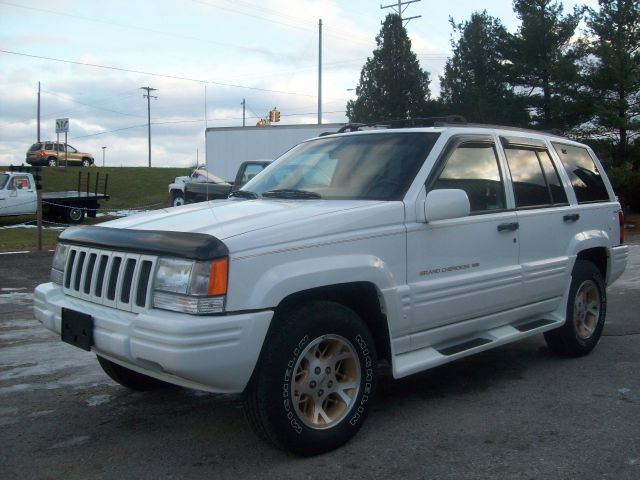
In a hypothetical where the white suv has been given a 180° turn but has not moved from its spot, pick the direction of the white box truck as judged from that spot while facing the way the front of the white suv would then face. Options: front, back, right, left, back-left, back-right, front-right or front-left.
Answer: front-left

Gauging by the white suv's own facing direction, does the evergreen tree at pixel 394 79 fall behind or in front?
behind

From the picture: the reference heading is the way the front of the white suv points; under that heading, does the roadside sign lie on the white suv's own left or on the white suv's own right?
on the white suv's own right

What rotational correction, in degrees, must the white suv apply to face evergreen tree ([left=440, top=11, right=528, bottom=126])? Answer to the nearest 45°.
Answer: approximately 135° to its right

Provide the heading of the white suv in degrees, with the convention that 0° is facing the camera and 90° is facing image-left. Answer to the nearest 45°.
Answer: approximately 45°

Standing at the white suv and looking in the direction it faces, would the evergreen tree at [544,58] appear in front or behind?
behind
